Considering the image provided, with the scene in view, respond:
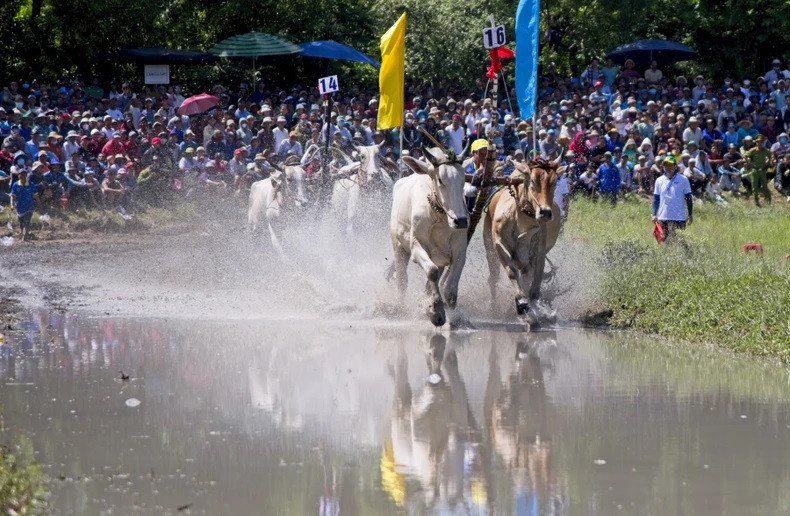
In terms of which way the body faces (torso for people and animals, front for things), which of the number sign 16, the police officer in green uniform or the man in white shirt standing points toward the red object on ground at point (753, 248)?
the police officer in green uniform

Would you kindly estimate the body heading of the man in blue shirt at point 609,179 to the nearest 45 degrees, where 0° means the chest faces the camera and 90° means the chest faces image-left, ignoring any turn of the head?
approximately 0°

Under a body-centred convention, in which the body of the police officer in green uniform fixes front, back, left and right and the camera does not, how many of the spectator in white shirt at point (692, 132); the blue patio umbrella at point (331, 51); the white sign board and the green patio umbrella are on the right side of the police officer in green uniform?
4

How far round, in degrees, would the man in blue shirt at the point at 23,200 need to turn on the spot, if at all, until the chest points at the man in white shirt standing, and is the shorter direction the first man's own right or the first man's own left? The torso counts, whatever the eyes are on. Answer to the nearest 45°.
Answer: approximately 45° to the first man's own left

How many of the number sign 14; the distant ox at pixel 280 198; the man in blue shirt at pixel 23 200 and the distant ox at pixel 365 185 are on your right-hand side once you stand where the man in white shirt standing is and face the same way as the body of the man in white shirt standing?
4
